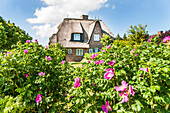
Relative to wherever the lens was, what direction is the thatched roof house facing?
facing the viewer

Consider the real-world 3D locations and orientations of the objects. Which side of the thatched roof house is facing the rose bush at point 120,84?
front

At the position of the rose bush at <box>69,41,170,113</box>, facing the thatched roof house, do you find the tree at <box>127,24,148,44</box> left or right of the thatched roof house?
right

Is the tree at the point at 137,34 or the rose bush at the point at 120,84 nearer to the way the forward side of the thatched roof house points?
the rose bush

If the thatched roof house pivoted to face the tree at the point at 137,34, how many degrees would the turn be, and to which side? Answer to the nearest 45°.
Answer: approximately 45° to its left

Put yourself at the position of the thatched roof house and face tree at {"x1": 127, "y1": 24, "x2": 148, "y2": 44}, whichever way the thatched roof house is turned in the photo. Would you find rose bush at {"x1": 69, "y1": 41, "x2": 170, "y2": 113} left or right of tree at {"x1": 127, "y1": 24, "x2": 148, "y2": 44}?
right
